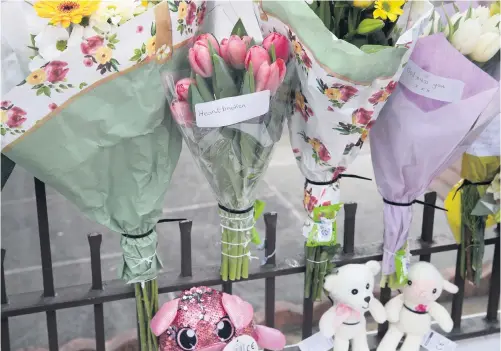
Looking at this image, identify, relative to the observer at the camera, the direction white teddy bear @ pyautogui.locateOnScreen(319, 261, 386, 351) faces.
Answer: facing the viewer and to the right of the viewer

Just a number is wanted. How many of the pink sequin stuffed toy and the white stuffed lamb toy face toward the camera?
2

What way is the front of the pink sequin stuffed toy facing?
toward the camera

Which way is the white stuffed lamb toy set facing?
toward the camera
